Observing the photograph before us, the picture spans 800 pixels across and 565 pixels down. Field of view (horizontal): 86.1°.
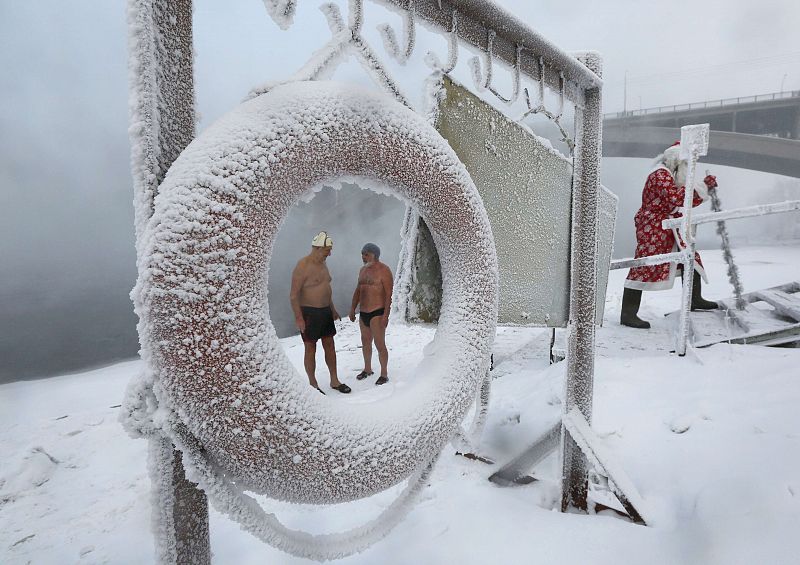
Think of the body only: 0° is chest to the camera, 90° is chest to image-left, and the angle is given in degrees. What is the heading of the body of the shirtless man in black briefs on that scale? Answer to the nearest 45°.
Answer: approximately 45°

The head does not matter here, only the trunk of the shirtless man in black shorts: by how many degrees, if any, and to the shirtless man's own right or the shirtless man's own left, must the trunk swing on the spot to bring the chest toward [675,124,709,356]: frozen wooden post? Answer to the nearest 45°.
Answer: approximately 45° to the shirtless man's own left

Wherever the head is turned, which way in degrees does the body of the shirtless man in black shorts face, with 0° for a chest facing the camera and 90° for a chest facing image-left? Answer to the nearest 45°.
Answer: approximately 315°

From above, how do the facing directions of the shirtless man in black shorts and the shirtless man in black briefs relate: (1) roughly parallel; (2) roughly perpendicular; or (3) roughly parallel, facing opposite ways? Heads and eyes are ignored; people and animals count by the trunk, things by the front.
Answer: roughly perpendicular

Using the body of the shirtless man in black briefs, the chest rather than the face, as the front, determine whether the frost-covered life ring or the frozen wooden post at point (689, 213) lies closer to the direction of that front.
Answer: the frost-covered life ring

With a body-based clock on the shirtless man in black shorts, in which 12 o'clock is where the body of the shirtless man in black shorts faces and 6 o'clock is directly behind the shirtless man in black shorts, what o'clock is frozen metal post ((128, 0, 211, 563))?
The frozen metal post is roughly at 2 o'clock from the shirtless man in black shorts.
